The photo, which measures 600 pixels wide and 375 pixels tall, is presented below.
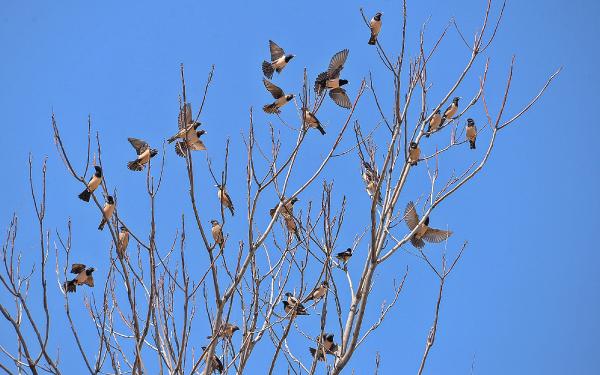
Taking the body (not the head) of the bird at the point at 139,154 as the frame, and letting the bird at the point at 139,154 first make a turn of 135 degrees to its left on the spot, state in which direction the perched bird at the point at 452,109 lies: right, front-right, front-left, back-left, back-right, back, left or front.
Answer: back-right

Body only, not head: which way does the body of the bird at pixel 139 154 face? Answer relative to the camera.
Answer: to the viewer's right

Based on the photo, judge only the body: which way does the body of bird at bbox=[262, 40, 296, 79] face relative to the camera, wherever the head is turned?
to the viewer's right

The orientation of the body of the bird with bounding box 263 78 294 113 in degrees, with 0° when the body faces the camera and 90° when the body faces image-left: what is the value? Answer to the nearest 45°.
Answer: approximately 270°
